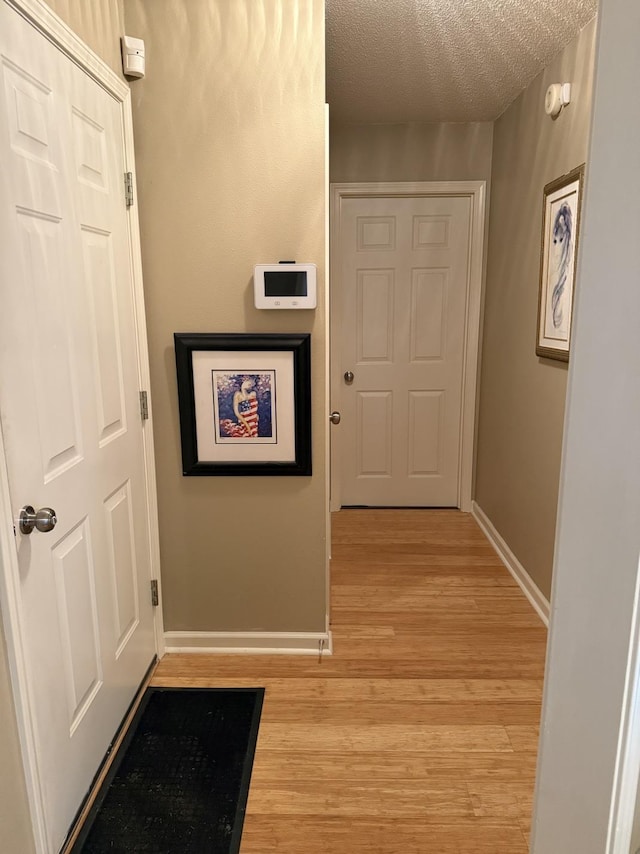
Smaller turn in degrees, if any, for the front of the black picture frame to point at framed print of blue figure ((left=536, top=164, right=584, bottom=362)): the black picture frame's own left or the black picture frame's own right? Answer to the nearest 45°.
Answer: approximately 90° to the black picture frame's own left

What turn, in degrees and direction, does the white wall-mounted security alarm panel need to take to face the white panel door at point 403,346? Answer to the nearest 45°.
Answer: approximately 135° to its left

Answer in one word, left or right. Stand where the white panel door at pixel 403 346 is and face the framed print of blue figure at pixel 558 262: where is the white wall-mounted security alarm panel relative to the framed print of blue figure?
right

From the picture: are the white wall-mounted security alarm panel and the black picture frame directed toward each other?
no

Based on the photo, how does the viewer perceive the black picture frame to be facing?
facing the viewer

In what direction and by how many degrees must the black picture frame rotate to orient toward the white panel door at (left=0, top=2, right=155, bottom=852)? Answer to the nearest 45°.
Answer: approximately 45° to its right

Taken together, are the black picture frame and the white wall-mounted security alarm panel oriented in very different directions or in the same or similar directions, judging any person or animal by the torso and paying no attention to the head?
same or similar directions

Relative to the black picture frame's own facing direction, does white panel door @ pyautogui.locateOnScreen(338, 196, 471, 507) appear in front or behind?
behind

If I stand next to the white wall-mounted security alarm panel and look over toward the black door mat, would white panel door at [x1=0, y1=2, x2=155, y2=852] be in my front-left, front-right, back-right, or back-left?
front-right

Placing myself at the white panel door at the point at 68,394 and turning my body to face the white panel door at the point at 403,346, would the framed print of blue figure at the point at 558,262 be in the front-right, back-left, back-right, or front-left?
front-right

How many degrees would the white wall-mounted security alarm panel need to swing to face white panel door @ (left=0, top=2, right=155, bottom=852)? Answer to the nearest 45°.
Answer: approximately 45° to its right

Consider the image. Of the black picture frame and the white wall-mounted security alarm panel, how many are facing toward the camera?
2

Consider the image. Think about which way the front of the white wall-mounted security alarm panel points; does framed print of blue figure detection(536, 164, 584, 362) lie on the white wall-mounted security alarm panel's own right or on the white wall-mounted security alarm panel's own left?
on the white wall-mounted security alarm panel's own left

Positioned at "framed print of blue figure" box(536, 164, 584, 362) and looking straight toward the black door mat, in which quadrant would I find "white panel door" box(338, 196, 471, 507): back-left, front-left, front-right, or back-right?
back-right
